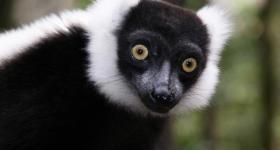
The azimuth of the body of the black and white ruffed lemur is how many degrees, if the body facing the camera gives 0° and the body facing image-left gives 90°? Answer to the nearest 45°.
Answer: approximately 315°
